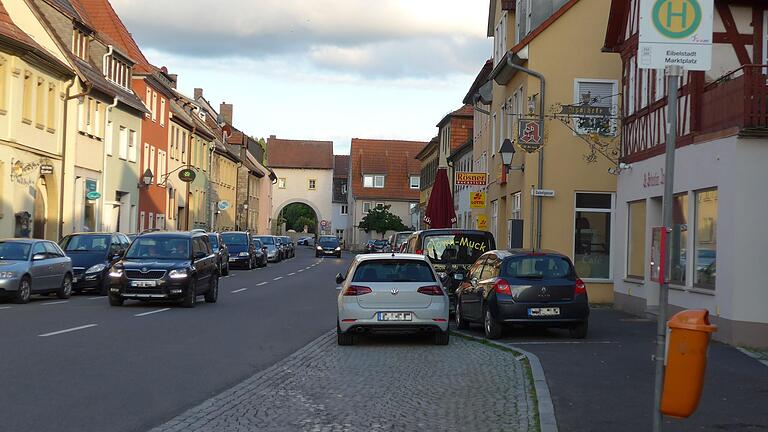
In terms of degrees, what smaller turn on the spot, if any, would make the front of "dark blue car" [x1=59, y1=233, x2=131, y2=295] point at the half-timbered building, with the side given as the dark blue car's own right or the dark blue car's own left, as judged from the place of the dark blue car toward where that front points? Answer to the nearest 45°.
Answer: approximately 90° to the dark blue car's own left

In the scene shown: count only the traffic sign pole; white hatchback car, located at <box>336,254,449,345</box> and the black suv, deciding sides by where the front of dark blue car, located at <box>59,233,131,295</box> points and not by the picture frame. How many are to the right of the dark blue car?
0

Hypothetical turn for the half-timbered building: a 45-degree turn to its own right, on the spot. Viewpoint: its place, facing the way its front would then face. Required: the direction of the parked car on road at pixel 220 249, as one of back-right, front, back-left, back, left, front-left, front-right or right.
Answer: front-right

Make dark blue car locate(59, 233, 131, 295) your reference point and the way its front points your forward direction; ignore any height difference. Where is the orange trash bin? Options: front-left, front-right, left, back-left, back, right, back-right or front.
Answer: front-left

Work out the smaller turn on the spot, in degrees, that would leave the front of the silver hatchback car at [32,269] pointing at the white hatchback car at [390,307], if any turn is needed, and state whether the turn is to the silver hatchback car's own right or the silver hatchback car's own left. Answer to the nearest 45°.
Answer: approximately 90° to the silver hatchback car's own left

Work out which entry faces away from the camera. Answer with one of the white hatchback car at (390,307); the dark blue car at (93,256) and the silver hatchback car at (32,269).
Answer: the white hatchback car at (390,307)

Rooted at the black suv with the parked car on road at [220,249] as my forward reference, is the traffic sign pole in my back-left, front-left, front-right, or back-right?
back-right

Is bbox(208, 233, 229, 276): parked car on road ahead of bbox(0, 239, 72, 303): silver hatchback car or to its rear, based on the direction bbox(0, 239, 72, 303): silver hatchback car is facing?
to the rear

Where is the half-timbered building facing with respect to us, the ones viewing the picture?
facing the viewer and to the left of the viewer

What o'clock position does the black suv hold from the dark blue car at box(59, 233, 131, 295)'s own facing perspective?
The black suv is roughly at 10 o'clock from the dark blue car.

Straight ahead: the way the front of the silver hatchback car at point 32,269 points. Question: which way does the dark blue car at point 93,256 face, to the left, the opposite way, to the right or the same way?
the same way

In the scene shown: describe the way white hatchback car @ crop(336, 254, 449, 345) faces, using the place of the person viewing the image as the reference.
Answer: facing away from the viewer

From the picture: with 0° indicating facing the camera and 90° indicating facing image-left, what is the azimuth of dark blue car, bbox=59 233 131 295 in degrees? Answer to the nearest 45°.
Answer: approximately 45°

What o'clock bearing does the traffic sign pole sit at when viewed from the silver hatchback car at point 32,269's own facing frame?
The traffic sign pole is roughly at 10 o'clock from the silver hatchback car.

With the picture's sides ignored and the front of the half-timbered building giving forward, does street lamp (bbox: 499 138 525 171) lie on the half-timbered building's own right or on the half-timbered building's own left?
on the half-timbered building's own right

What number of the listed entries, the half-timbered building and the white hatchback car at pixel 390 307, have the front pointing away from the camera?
1

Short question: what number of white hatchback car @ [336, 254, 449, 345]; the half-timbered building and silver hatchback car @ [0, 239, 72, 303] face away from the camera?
1

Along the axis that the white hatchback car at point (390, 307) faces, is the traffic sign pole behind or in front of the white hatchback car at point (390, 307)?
behind

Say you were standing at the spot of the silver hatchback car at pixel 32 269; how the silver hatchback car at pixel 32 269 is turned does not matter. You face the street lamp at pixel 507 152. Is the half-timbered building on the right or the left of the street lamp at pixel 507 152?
right

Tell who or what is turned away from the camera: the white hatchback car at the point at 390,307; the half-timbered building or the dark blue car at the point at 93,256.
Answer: the white hatchback car

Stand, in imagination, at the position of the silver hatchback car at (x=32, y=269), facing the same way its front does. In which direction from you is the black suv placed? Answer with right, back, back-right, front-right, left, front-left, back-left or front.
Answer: left
